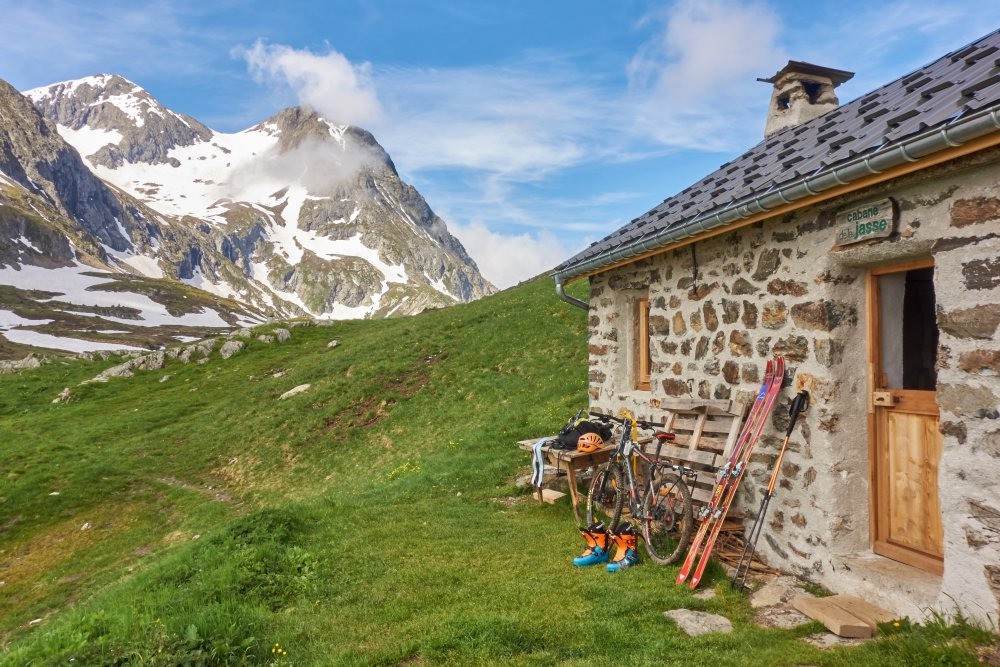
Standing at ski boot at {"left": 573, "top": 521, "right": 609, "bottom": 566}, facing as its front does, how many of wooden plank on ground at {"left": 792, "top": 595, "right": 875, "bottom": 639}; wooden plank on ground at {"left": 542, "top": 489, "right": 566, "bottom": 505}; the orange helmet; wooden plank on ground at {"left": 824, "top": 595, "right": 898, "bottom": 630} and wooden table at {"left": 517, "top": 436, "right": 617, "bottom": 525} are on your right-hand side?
3

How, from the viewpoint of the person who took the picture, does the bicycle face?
facing away from the viewer and to the left of the viewer

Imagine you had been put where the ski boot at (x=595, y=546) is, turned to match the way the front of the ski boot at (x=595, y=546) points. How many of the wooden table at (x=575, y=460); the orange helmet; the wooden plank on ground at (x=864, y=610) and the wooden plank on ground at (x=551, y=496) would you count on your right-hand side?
3

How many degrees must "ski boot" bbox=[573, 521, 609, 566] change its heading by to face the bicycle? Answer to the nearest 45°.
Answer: approximately 180°

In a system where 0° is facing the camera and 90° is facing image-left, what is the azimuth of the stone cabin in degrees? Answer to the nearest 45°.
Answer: approximately 45°

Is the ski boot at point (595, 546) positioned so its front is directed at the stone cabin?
no

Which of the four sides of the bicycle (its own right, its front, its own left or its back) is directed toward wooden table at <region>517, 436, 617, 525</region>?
front

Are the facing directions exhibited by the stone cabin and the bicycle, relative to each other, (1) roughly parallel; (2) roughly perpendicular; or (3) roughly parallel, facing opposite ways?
roughly perpendicular

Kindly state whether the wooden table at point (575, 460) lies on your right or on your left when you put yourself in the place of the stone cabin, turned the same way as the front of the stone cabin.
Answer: on your right

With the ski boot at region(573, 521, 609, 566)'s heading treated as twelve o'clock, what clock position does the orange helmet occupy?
The orange helmet is roughly at 3 o'clock from the ski boot.

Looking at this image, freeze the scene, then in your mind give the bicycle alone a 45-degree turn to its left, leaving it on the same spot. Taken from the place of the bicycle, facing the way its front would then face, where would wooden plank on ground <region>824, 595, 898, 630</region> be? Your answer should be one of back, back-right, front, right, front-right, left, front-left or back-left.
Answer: back-left

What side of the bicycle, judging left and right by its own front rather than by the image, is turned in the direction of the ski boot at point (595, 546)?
left
